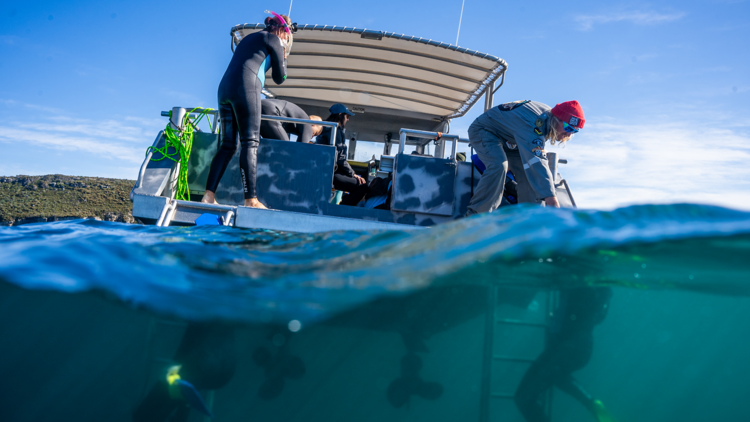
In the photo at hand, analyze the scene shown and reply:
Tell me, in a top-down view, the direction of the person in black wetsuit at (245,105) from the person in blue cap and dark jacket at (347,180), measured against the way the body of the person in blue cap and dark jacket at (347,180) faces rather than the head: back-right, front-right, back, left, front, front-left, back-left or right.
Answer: back-right

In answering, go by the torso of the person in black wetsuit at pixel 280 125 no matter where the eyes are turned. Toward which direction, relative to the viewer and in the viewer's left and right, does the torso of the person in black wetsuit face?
facing to the right of the viewer

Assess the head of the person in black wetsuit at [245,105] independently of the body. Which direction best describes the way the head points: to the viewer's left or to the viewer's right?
to the viewer's right

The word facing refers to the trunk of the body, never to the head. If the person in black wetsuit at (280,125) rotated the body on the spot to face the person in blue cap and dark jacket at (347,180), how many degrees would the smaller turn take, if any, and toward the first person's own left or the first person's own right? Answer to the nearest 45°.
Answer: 0° — they already face them

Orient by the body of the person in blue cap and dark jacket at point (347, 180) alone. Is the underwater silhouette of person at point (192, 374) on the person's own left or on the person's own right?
on the person's own right

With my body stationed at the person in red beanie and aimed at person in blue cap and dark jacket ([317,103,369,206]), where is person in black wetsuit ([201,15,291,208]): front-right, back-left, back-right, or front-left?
front-left
